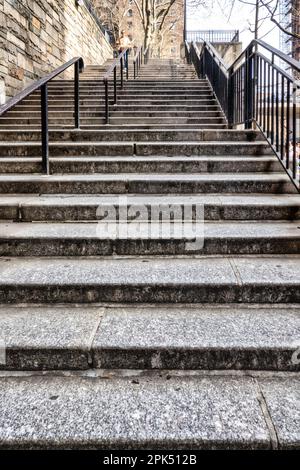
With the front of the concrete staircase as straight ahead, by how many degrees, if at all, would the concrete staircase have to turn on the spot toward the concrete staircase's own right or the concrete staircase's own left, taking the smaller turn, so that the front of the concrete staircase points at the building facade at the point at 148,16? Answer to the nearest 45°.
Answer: approximately 180°

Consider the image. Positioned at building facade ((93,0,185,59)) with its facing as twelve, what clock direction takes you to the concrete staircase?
The concrete staircase is roughly at 12 o'clock from the building facade.

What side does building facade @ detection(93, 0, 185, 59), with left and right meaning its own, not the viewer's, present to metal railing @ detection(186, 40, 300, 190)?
front

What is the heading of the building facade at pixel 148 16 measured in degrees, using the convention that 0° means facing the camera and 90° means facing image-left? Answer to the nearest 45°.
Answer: approximately 0°

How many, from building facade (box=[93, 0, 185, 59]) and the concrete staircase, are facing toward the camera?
2

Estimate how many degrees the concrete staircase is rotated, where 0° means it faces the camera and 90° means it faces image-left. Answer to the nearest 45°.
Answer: approximately 0°
